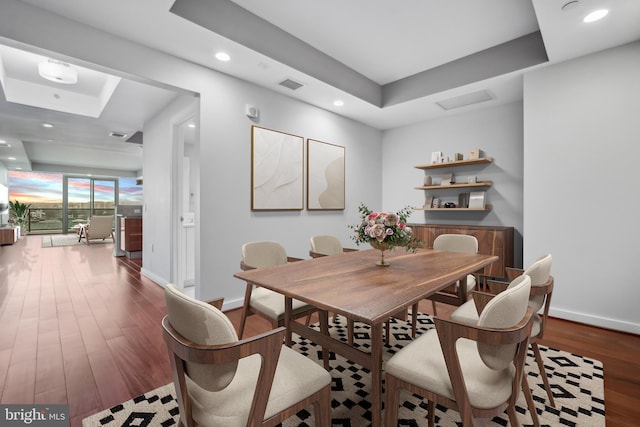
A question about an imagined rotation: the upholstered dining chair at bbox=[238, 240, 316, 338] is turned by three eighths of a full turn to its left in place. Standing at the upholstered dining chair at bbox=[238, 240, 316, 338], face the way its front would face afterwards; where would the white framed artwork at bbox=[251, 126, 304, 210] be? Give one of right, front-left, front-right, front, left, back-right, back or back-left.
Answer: front

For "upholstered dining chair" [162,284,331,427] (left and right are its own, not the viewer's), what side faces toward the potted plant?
left

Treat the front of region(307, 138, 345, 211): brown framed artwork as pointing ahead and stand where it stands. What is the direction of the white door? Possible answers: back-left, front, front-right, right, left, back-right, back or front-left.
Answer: back-right

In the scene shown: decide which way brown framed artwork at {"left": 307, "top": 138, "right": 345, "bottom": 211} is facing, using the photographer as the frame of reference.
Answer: facing the viewer and to the right of the viewer

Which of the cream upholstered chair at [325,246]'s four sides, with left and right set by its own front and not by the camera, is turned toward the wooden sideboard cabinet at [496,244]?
left

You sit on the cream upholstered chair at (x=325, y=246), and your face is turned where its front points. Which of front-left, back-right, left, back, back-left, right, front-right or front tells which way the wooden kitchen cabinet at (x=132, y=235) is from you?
back

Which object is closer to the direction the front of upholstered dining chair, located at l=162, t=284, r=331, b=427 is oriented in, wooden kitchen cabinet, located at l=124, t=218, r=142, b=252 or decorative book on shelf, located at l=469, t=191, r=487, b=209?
the decorative book on shelf

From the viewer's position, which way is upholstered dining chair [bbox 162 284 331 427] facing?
facing away from the viewer and to the right of the viewer

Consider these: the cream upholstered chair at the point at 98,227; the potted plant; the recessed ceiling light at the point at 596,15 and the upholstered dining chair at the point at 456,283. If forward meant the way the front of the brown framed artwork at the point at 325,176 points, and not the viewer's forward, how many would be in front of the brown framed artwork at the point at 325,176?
2

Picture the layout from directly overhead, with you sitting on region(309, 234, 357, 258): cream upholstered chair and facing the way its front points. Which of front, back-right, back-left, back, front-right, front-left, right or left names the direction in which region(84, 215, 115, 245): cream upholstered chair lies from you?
back

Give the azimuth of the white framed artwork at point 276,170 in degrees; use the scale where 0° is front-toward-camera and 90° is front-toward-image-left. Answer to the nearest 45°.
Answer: approximately 315°

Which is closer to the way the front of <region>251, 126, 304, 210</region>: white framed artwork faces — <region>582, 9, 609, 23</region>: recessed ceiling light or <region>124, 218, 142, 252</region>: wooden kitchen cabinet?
the recessed ceiling light
